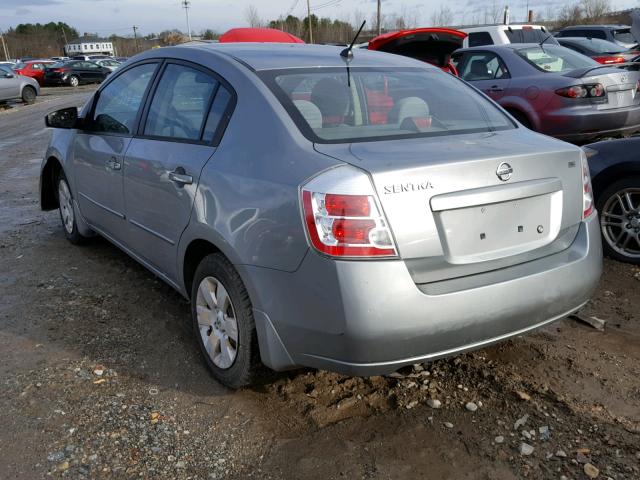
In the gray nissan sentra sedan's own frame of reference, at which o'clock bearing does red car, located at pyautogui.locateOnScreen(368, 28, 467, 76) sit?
The red car is roughly at 2 o'clock from the gray nissan sentra sedan.

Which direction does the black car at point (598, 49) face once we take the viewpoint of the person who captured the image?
facing away from the viewer and to the left of the viewer

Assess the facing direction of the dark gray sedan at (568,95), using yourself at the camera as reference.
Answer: facing away from the viewer and to the left of the viewer

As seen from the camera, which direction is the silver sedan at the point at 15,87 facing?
to the viewer's right

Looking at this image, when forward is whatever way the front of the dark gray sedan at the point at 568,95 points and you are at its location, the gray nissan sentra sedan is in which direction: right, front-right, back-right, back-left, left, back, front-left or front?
back-left

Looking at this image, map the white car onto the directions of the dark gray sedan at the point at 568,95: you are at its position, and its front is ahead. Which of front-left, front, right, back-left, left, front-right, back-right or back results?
front-right

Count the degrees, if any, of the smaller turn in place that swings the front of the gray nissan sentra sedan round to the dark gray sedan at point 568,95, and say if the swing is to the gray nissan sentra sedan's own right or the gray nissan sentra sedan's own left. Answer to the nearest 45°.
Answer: approximately 90° to the gray nissan sentra sedan's own right

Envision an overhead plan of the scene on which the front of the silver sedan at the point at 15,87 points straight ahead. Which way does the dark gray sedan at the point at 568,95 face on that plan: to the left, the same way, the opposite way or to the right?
to the left
